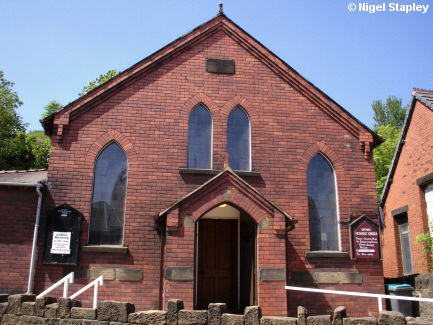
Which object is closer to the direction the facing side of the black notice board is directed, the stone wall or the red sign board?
the stone wall

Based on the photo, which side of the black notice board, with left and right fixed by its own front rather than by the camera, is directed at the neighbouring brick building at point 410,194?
left

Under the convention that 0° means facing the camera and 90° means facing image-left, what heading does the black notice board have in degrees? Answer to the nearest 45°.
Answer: approximately 0°

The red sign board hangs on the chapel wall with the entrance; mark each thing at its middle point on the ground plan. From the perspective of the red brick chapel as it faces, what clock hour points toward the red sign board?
The red sign board is roughly at 11 o'clock from the red brick chapel.

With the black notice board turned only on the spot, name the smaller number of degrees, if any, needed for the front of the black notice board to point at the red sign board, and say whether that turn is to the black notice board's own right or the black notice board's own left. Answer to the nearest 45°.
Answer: approximately 90° to the black notice board's own left

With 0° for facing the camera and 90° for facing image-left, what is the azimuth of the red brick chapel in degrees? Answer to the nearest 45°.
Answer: approximately 0°

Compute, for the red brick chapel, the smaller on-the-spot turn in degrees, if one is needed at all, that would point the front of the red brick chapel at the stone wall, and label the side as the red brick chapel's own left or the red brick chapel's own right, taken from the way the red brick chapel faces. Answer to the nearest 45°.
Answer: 0° — it already faces it

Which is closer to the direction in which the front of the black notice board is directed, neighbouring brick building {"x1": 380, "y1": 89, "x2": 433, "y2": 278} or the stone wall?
the stone wall

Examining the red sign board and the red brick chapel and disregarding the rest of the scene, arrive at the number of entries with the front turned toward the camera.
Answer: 2

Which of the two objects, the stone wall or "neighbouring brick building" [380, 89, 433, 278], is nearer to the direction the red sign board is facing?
the stone wall

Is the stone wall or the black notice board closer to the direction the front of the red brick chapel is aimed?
the stone wall
